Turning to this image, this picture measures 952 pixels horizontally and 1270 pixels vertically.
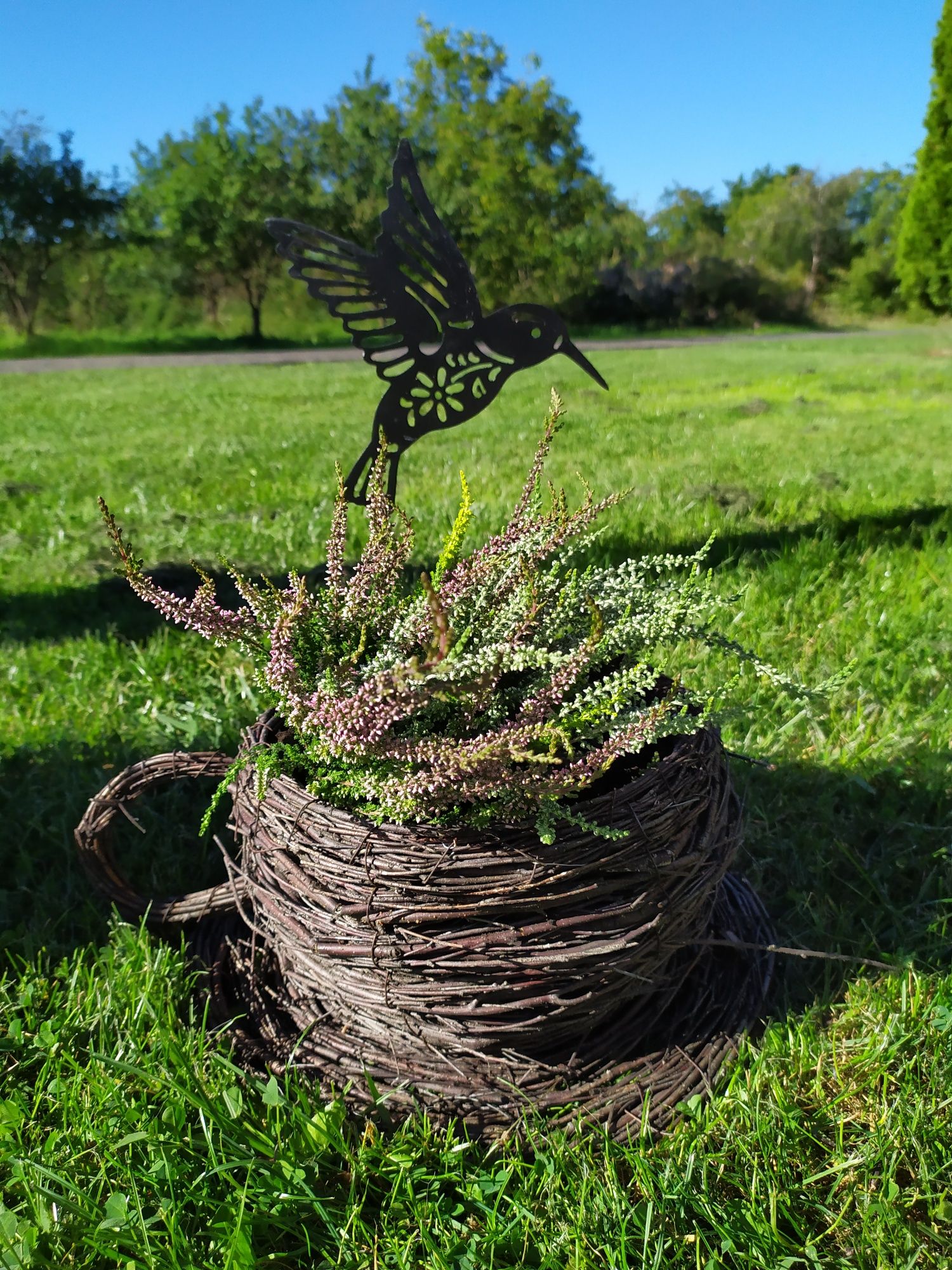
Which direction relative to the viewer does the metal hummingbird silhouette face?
to the viewer's right

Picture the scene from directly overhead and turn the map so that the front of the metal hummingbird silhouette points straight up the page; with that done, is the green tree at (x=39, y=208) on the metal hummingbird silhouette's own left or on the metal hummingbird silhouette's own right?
on the metal hummingbird silhouette's own left

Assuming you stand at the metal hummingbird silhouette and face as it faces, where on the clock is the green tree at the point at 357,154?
The green tree is roughly at 9 o'clock from the metal hummingbird silhouette.

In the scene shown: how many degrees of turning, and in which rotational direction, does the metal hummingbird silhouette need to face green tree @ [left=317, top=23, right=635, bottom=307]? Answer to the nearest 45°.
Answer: approximately 90° to its left

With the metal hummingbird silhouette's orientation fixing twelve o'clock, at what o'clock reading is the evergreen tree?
The evergreen tree is roughly at 10 o'clock from the metal hummingbird silhouette.

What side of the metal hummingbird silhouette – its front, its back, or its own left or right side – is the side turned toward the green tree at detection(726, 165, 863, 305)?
left

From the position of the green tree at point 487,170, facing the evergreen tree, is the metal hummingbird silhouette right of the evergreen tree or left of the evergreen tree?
right
